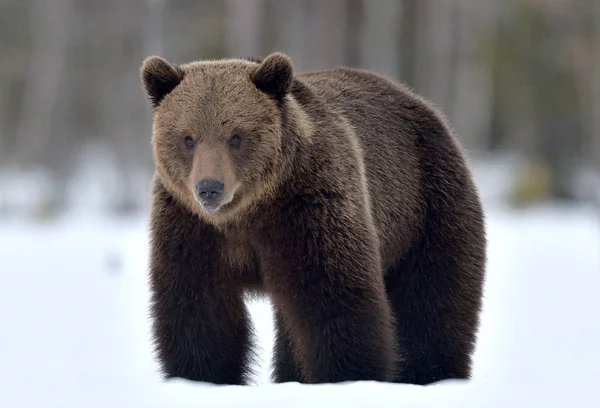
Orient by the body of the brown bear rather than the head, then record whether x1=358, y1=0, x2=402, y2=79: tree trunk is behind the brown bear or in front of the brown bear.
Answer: behind

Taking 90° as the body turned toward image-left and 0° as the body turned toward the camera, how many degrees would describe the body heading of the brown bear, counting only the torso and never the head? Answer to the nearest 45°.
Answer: approximately 45°

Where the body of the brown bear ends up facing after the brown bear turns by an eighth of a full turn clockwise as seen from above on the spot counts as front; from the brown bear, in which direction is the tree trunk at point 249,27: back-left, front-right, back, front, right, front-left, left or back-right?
right

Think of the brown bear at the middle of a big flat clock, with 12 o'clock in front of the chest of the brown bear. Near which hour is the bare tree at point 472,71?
The bare tree is roughly at 5 o'clock from the brown bear.
